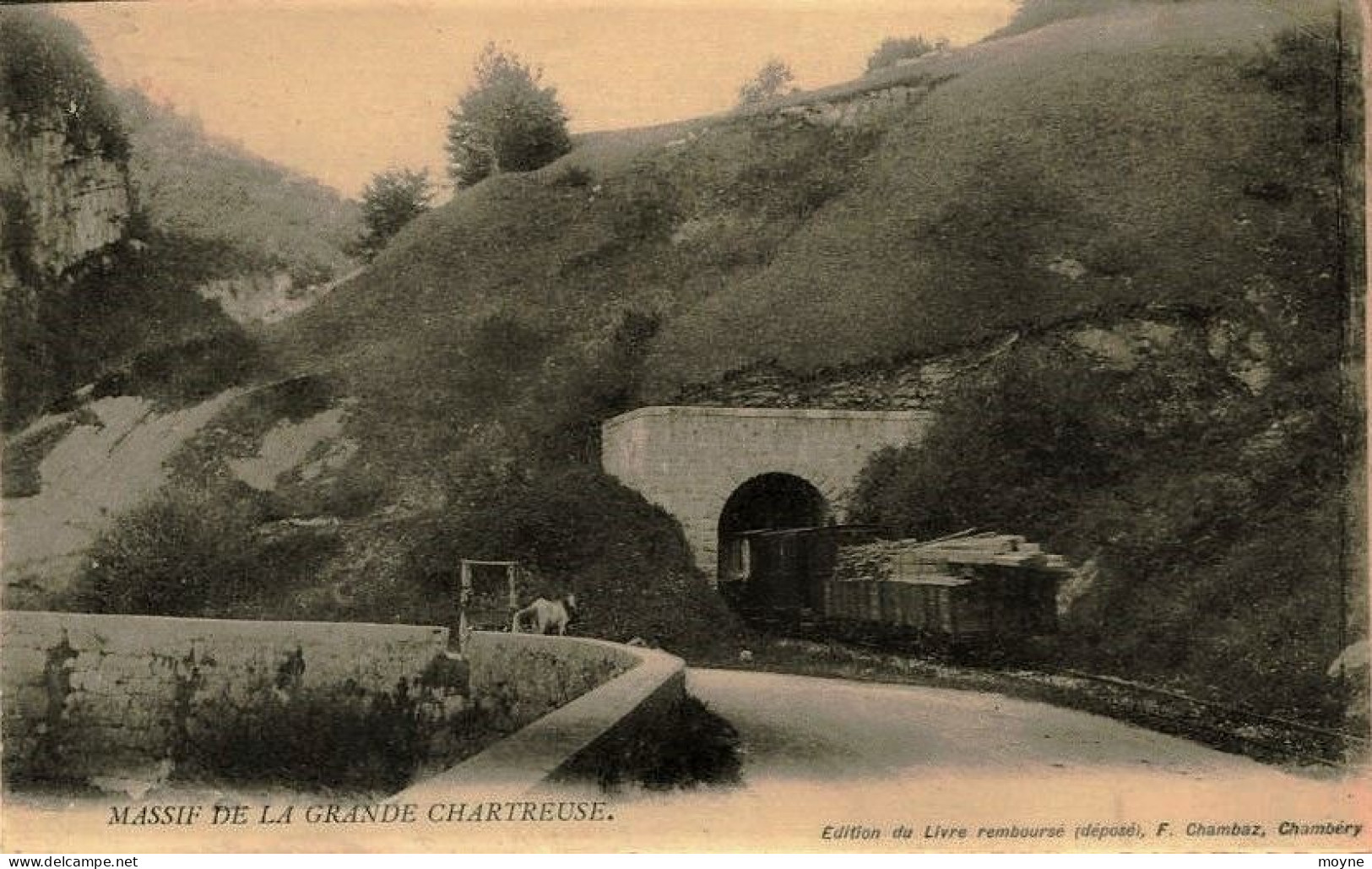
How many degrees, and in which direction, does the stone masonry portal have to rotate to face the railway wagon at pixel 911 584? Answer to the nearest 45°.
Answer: approximately 45° to its left

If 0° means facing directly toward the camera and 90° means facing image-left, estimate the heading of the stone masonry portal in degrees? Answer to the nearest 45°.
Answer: approximately 0°

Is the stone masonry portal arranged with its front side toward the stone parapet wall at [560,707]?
yes

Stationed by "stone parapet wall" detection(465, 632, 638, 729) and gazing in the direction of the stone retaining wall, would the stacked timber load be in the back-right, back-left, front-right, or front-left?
back-right

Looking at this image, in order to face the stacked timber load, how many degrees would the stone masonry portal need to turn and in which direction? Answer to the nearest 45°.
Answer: approximately 45° to its left

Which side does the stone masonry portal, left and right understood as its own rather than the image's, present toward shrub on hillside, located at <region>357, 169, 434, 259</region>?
right

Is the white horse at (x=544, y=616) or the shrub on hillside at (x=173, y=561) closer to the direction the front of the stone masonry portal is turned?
the white horse
